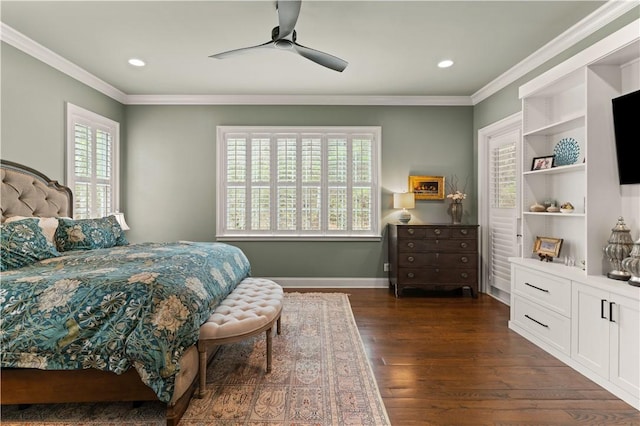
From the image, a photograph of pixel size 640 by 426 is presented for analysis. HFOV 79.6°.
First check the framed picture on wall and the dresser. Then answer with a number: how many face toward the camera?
2

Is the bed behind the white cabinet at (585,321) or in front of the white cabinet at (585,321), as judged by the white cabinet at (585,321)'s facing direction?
in front

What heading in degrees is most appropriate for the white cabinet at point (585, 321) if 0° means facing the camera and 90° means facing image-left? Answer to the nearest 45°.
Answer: approximately 45°

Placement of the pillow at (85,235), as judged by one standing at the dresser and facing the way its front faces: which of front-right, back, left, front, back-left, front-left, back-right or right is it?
front-right

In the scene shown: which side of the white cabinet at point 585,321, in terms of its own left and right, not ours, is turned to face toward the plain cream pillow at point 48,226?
front

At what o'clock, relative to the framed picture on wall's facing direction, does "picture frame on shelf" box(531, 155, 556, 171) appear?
The picture frame on shelf is roughly at 11 o'clock from the framed picture on wall.

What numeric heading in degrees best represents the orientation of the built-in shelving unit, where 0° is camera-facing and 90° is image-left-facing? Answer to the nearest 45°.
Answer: approximately 45°

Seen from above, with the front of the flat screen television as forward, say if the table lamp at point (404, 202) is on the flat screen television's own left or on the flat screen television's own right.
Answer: on the flat screen television's own right

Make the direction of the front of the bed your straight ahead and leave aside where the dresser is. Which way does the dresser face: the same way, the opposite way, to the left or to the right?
to the right

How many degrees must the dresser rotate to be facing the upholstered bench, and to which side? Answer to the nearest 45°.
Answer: approximately 45° to its right

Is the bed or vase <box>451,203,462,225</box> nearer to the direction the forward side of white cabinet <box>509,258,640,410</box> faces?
the bed

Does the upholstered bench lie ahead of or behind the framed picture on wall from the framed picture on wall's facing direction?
ahead

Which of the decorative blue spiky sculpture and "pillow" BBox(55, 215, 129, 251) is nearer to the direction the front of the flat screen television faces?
the pillow
